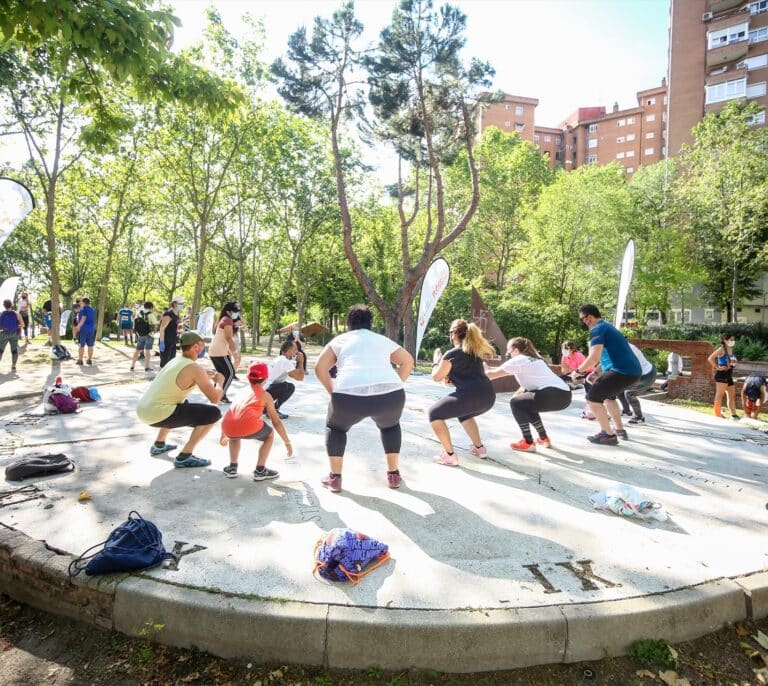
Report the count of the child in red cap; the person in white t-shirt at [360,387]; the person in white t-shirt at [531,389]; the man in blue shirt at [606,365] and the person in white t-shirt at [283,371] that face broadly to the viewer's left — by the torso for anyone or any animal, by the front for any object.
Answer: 2

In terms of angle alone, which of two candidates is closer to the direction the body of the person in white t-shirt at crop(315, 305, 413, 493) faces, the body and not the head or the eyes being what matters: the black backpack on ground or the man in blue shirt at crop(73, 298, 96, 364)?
the man in blue shirt

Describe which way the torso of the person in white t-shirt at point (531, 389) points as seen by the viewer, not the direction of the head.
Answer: to the viewer's left

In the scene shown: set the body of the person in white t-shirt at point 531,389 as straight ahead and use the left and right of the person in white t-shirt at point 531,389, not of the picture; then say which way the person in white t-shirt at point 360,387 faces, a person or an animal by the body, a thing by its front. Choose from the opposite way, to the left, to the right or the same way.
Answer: to the right

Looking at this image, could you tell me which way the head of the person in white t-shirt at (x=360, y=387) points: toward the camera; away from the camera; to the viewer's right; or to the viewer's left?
away from the camera

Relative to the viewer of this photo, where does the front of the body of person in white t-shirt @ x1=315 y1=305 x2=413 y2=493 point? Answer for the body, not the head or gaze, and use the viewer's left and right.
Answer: facing away from the viewer

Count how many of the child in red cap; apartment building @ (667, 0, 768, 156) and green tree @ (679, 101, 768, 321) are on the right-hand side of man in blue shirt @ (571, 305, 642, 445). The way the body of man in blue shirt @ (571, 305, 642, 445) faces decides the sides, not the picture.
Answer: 2

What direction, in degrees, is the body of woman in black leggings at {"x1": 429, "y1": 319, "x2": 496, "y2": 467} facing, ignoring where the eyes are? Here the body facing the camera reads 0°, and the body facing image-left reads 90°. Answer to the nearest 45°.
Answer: approximately 135°

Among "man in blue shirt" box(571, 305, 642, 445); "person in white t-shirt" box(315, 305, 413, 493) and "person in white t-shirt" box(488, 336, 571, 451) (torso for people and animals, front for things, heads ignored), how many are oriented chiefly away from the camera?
1

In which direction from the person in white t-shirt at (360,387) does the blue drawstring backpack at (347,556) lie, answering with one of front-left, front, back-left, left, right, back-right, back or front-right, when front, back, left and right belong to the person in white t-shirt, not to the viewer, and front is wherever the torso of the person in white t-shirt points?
back

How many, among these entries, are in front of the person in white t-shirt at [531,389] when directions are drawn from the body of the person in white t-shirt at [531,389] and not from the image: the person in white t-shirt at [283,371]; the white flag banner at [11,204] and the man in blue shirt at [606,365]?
2

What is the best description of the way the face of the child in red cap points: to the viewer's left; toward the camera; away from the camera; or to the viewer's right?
away from the camera

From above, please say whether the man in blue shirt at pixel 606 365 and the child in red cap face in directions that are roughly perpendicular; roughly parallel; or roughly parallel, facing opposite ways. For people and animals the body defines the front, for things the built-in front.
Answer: roughly perpendicular

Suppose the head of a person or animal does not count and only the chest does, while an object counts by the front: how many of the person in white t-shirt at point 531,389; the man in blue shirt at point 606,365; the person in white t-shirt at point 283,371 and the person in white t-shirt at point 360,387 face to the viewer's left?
2

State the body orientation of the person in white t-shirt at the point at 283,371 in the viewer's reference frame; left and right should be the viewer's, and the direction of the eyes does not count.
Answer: facing to the right of the viewer

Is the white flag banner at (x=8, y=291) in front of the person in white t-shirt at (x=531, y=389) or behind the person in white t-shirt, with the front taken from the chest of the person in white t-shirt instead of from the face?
in front

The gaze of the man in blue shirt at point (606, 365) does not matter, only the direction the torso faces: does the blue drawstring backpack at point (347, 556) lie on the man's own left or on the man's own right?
on the man's own left

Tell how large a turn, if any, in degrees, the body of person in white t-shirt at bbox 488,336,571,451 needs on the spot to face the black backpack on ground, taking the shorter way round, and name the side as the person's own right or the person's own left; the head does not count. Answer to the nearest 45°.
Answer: approximately 45° to the person's own left

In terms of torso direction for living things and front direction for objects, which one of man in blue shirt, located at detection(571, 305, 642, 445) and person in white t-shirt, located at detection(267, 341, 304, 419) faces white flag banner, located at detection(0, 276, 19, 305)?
the man in blue shirt

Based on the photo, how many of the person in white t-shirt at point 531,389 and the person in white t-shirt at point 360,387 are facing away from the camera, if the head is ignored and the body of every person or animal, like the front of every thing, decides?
1
